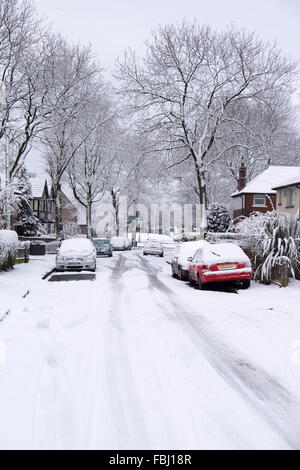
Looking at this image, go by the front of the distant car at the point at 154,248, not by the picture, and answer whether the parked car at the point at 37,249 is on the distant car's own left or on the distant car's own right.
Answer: on the distant car's own right

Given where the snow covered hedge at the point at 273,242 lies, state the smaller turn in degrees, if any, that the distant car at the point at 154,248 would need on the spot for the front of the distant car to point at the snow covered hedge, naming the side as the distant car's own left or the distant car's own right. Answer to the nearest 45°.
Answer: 0° — it already faces it

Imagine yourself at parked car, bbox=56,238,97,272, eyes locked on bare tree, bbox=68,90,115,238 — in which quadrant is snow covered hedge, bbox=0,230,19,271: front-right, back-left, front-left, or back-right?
back-left

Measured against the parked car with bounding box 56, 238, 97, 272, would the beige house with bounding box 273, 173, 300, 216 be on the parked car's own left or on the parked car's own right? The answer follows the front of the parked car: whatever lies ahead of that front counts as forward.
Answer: on the parked car's own left

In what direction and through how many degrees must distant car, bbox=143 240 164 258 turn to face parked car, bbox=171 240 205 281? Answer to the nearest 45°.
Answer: approximately 180°

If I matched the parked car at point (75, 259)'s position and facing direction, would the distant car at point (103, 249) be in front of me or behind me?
behind

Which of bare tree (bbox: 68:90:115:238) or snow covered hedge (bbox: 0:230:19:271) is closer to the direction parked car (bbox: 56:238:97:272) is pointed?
the snow covered hedge

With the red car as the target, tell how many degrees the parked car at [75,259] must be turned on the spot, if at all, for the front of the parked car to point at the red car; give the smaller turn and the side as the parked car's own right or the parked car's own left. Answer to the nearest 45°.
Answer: approximately 45° to the parked car's own left

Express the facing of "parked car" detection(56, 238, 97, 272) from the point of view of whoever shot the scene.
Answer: facing the viewer

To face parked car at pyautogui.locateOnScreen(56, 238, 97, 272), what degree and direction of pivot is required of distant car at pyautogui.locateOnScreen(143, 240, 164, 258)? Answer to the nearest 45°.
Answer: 0° — it already faces it

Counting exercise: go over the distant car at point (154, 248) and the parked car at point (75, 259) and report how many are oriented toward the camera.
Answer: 2

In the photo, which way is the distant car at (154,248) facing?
toward the camera
